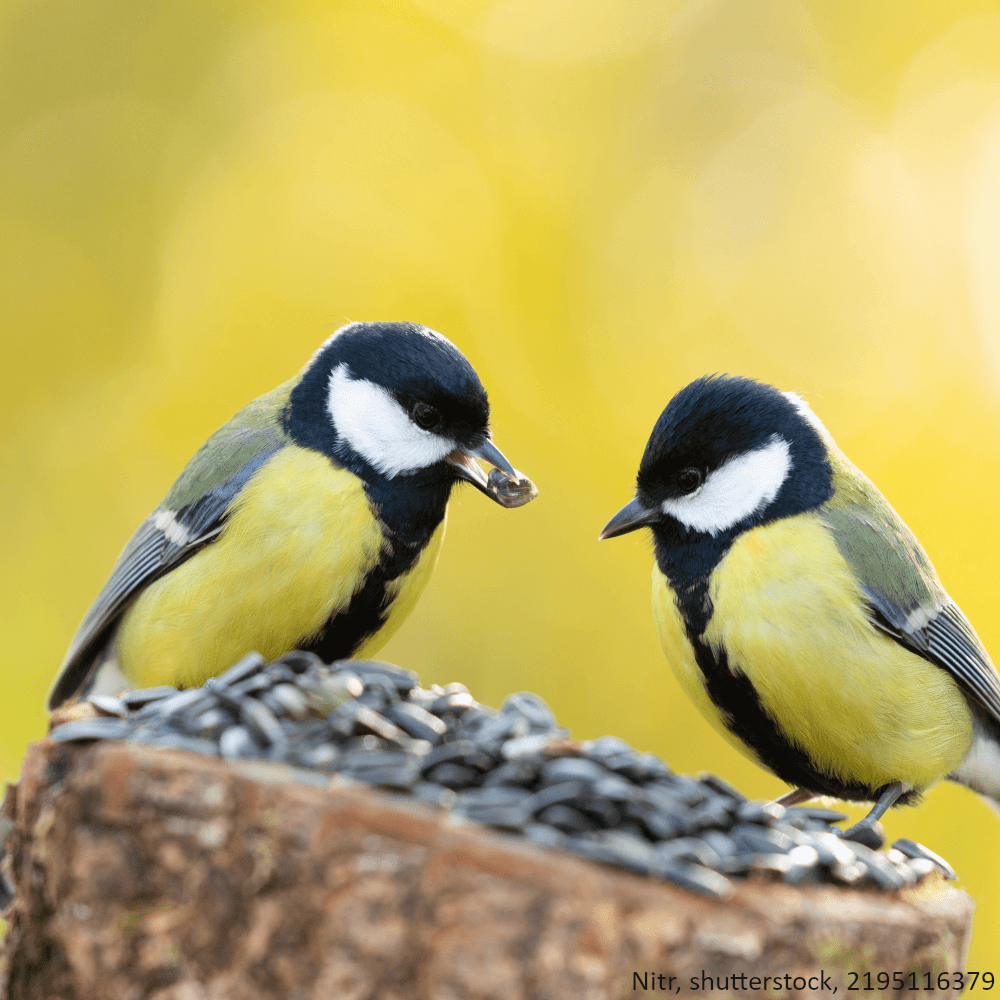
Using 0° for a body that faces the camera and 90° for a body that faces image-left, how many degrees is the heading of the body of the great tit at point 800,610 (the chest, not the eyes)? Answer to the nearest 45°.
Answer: approximately 45°

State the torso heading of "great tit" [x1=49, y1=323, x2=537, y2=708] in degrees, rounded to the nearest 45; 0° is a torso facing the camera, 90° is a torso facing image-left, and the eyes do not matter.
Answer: approximately 315°

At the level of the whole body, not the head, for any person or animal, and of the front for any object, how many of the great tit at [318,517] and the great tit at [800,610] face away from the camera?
0
